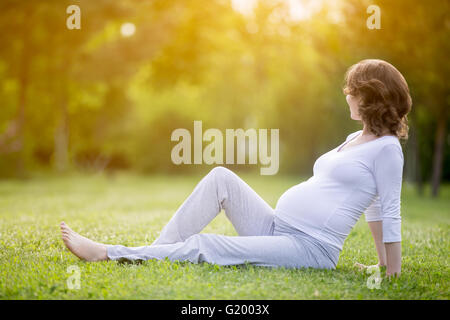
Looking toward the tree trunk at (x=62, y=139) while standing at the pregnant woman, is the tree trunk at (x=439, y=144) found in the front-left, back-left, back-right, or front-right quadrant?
front-right

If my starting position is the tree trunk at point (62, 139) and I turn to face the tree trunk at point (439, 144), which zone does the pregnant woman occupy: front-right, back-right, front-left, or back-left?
front-right

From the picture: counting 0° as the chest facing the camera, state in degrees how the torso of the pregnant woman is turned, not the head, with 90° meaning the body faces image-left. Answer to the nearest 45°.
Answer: approximately 90°

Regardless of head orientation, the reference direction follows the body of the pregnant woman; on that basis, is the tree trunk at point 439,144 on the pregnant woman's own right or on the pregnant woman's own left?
on the pregnant woman's own right

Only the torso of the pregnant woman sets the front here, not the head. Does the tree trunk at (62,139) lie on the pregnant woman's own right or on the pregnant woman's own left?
on the pregnant woman's own right
